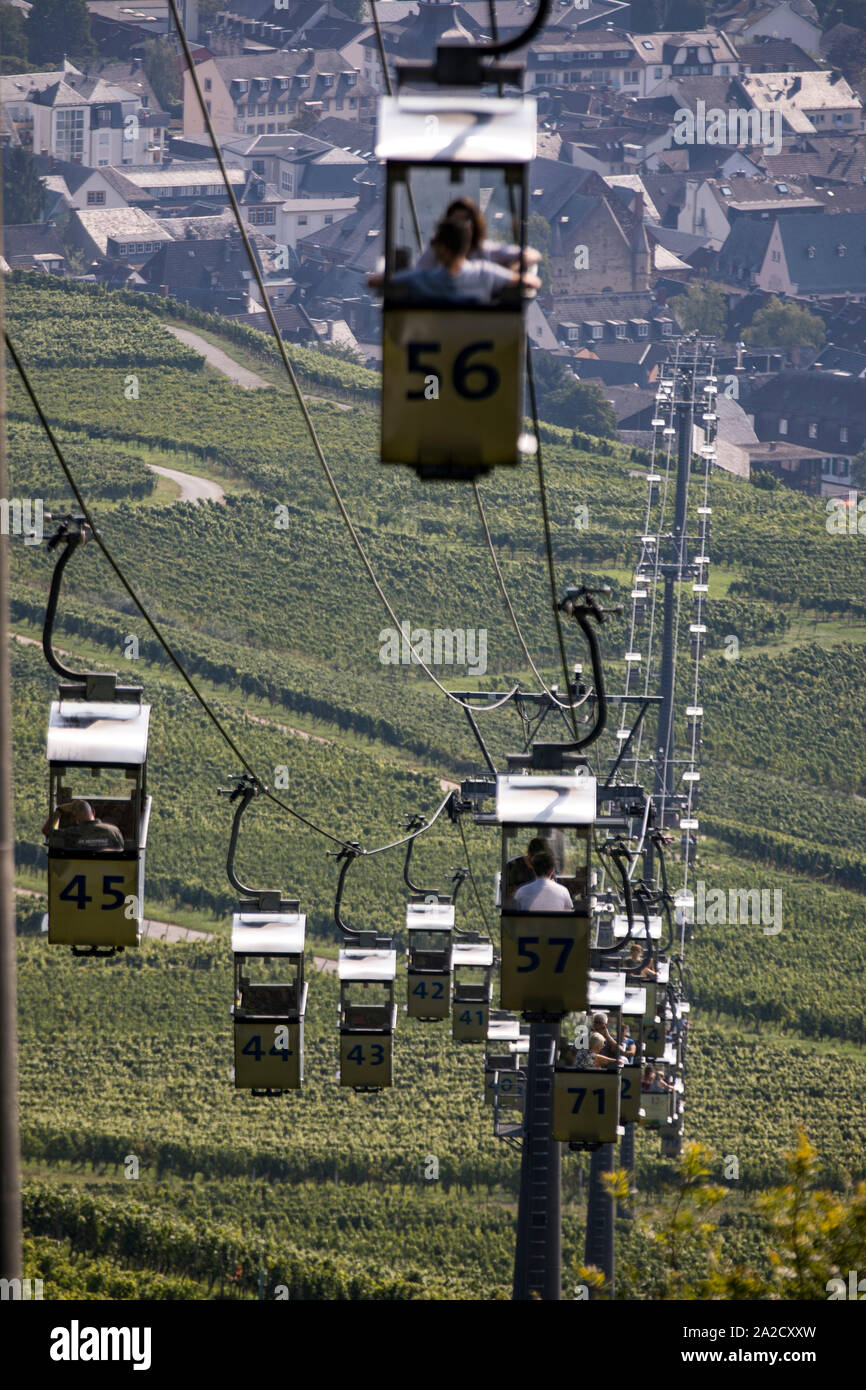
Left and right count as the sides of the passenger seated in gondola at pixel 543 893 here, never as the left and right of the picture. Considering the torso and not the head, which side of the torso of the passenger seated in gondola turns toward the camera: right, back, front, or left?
back

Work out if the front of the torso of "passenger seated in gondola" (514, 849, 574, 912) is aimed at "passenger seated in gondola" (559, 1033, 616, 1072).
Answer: yes

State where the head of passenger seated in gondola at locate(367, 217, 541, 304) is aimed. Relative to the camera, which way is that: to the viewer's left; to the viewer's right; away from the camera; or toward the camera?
away from the camera

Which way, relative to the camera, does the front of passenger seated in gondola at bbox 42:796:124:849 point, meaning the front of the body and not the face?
away from the camera

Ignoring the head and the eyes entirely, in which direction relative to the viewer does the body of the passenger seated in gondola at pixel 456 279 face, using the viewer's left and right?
facing away from the viewer

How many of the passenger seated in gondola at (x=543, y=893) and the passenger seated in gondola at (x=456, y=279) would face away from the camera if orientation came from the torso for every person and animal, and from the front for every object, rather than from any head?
2

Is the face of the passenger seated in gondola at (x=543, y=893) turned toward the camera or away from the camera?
away from the camera
